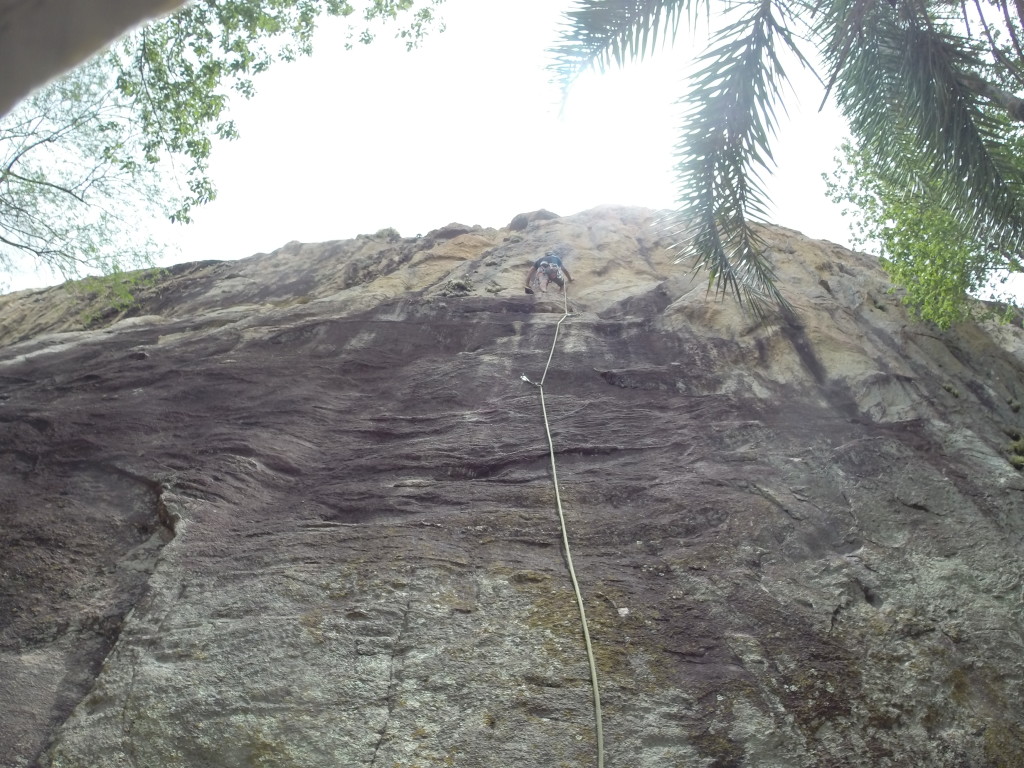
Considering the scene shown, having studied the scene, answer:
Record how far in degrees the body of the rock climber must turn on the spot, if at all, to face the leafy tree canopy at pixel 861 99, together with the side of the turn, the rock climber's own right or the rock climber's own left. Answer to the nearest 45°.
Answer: approximately 135° to the rock climber's own right

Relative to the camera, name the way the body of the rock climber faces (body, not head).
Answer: away from the camera
